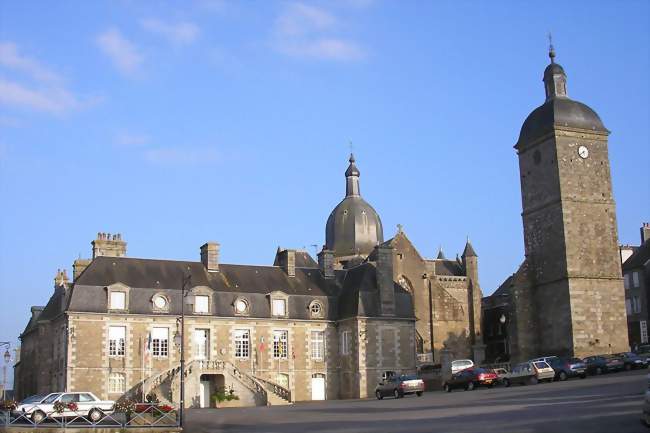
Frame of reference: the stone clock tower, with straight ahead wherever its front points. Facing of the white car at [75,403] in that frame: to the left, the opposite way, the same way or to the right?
to the right

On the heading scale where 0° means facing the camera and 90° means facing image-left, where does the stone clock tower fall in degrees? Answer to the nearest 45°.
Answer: approximately 315°

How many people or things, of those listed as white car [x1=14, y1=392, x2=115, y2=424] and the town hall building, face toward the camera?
1

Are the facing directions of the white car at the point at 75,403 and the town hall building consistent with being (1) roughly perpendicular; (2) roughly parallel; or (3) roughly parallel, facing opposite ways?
roughly perpendicular

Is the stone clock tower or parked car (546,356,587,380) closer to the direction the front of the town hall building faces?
the parked car

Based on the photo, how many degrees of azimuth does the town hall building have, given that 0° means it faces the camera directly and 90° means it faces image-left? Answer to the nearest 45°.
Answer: approximately 0°

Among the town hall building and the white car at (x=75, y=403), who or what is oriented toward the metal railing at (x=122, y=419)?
the town hall building

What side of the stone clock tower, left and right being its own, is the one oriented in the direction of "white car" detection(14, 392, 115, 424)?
right

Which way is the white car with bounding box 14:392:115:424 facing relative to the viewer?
to the viewer's left
